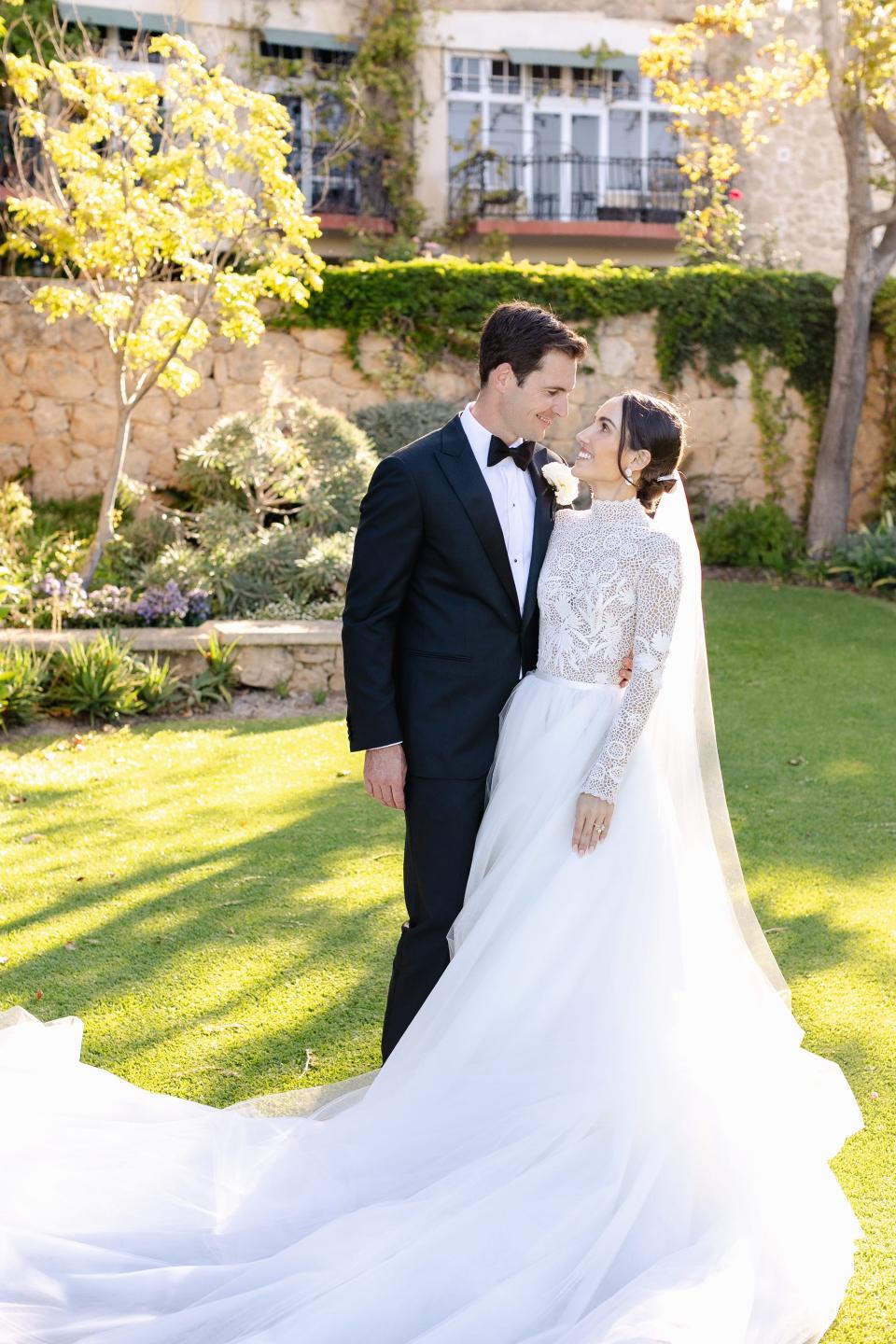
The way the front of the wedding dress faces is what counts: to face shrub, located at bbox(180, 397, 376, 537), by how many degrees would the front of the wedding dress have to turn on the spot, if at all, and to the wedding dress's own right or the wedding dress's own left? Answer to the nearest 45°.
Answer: approximately 135° to the wedding dress's own right

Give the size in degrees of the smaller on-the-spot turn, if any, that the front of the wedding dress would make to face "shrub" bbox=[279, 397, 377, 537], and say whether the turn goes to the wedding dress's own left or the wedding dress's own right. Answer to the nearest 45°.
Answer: approximately 135° to the wedding dress's own right

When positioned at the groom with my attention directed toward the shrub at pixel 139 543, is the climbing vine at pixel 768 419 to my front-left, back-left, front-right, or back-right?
front-right

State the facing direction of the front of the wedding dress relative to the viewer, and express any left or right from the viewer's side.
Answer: facing the viewer and to the left of the viewer

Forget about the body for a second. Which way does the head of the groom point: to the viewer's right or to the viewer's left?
to the viewer's right

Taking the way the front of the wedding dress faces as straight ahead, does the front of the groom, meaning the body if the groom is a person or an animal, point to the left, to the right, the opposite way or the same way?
to the left

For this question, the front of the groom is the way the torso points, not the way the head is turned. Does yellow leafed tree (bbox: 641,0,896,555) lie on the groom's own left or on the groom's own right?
on the groom's own left

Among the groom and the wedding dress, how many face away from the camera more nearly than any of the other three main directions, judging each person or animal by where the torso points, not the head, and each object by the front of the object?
0
